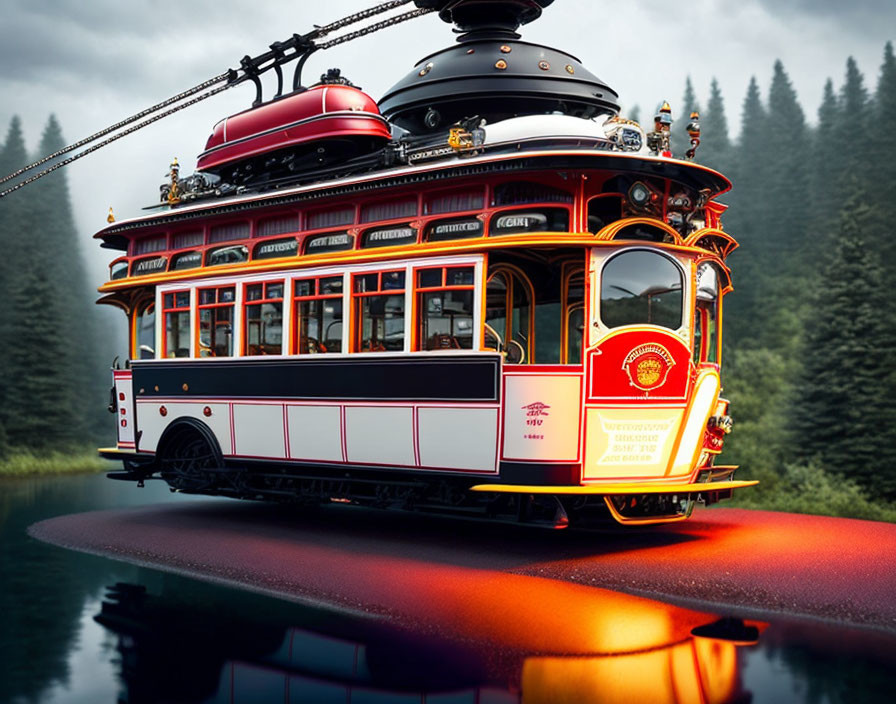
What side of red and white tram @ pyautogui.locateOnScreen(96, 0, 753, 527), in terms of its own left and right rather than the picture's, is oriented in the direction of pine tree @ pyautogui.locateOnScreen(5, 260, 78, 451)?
back

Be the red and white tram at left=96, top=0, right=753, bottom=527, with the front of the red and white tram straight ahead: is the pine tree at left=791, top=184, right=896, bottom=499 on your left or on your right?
on your left

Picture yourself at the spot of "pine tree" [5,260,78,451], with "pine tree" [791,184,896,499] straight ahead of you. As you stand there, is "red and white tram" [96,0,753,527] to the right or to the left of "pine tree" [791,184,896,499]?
right

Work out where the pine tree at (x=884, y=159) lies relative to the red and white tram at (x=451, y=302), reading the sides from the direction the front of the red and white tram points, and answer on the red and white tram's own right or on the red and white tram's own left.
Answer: on the red and white tram's own left

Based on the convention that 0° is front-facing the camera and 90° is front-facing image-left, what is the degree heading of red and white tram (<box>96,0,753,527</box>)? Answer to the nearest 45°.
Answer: approximately 315°

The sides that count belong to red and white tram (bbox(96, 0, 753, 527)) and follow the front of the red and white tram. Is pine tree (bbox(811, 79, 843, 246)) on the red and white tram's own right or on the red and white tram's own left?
on the red and white tram's own left
